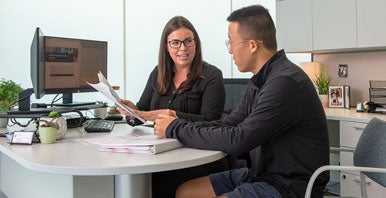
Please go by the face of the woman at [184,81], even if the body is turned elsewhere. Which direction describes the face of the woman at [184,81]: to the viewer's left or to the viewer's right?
to the viewer's right

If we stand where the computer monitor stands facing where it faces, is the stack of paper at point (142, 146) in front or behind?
in front

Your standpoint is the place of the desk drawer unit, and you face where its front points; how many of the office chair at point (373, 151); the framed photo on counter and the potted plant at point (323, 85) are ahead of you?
1

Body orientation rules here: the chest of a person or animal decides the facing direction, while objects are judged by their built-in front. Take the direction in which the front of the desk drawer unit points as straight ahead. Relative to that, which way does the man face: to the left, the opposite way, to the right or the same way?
to the right

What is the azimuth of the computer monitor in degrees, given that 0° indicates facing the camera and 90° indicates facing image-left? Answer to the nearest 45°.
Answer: approximately 315°

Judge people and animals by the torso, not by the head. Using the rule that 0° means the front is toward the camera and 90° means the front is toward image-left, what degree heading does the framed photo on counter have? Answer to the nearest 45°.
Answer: approximately 0°

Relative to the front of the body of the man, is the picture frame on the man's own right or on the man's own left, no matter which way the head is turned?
on the man's own right

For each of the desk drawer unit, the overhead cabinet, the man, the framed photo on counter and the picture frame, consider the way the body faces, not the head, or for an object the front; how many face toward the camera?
4

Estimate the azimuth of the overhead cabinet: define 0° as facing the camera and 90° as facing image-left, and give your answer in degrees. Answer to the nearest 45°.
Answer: approximately 0°

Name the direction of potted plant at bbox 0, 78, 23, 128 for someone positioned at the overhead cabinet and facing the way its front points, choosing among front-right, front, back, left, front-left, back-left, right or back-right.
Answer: front-right

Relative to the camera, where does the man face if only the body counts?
to the viewer's left

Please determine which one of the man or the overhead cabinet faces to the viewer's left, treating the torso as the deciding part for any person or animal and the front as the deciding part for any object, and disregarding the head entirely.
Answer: the man

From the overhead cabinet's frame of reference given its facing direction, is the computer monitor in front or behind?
in front
